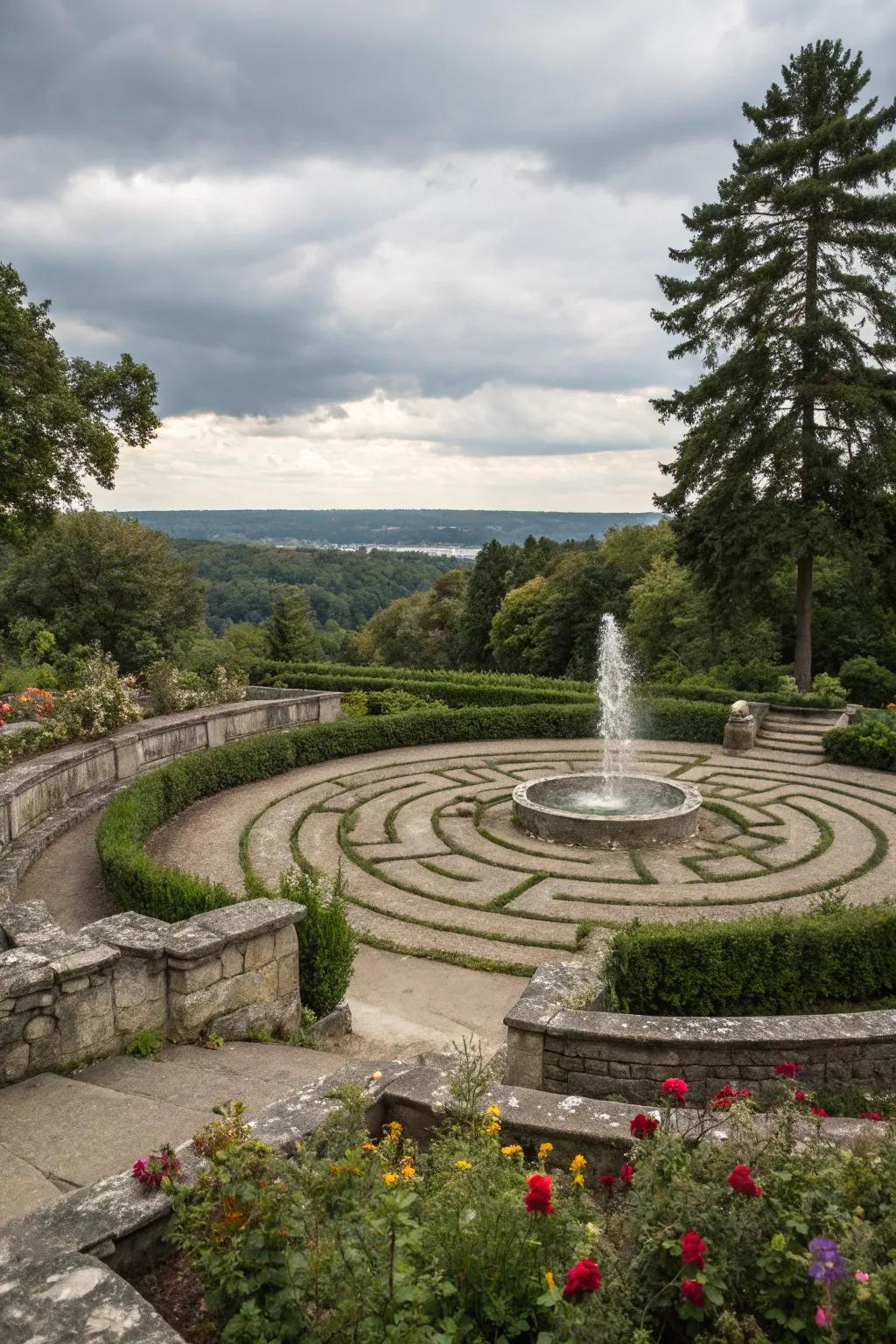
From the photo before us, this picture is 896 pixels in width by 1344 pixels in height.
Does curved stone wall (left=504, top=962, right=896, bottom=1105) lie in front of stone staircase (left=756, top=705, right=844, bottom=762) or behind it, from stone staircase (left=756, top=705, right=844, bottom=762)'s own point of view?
in front

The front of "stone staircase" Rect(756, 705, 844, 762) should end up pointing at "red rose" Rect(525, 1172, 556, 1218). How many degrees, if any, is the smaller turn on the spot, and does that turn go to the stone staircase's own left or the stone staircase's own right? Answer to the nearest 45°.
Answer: approximately 45° to the stone staircase's own left

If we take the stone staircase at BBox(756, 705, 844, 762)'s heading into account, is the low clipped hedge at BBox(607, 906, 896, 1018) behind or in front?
in front

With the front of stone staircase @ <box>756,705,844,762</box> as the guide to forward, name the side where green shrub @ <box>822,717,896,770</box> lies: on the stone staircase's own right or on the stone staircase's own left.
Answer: on the stone staircase's own left

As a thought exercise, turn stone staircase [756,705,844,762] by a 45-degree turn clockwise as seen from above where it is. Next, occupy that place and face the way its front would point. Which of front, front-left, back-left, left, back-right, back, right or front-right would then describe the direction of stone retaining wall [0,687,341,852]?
front-left

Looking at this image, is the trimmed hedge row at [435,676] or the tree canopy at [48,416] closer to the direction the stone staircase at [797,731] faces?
the tree canopy

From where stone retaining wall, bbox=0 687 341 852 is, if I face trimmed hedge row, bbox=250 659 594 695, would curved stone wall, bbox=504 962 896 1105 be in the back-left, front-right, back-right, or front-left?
back-right

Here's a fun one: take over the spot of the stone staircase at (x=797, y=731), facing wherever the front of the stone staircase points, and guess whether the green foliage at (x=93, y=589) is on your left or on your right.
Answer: on your right

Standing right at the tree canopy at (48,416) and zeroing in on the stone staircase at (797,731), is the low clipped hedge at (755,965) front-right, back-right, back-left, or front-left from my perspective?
front-right

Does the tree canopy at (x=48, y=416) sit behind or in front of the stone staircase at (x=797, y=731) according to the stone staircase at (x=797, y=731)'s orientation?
in front

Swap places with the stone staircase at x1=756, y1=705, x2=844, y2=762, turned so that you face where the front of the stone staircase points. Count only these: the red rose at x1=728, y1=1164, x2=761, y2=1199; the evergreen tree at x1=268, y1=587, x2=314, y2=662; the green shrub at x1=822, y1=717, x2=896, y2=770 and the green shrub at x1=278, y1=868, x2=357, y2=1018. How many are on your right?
1
